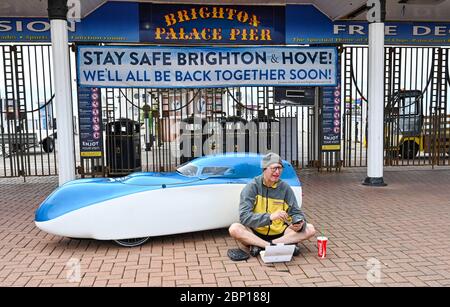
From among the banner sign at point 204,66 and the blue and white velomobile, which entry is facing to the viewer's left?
the blue and white velomobile

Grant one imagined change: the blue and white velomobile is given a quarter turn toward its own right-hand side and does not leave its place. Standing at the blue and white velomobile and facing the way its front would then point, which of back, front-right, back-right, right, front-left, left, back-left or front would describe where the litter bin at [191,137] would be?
front

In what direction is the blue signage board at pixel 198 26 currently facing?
toward the camera

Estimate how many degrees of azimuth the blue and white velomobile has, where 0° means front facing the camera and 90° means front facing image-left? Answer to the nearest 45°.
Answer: approximately 90°

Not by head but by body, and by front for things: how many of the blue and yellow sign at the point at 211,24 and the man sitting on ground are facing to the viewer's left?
0

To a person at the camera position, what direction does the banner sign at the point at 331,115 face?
facing the viewer

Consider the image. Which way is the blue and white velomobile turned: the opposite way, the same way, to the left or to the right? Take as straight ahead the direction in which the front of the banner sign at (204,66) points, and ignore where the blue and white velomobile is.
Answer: to the right

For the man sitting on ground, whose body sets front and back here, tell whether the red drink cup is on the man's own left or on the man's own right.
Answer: on the man's own left

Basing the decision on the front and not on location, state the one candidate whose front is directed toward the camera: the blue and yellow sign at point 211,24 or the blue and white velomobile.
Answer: the blue and yellow sign

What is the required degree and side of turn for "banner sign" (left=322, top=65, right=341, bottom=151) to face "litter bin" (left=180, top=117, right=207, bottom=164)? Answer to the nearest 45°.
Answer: approximately 90° to its right

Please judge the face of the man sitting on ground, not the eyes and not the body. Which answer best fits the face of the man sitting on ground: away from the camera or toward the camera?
toward the camera

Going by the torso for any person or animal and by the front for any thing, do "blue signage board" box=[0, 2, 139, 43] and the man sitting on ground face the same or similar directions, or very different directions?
same or similar directions

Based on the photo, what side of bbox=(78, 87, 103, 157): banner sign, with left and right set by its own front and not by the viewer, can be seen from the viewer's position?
front

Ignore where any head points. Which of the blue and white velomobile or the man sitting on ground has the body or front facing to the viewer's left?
the blue and white velomobile

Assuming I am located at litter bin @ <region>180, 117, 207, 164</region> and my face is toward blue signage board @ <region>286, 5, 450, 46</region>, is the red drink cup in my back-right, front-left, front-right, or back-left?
front-right

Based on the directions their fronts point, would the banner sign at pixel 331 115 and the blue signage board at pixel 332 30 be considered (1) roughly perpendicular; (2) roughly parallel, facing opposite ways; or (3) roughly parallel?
roughly parallel

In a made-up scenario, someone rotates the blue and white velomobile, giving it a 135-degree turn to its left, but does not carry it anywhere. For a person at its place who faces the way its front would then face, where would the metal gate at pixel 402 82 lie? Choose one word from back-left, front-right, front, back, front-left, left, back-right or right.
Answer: left

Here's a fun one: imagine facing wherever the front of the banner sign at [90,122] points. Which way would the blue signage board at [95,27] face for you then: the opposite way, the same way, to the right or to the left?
the same way

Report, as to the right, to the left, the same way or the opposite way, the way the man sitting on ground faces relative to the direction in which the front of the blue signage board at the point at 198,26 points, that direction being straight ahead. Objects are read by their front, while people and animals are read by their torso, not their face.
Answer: the same way

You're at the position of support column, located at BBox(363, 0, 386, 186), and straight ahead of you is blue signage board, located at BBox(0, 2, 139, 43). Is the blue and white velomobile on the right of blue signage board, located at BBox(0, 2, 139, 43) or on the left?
left
